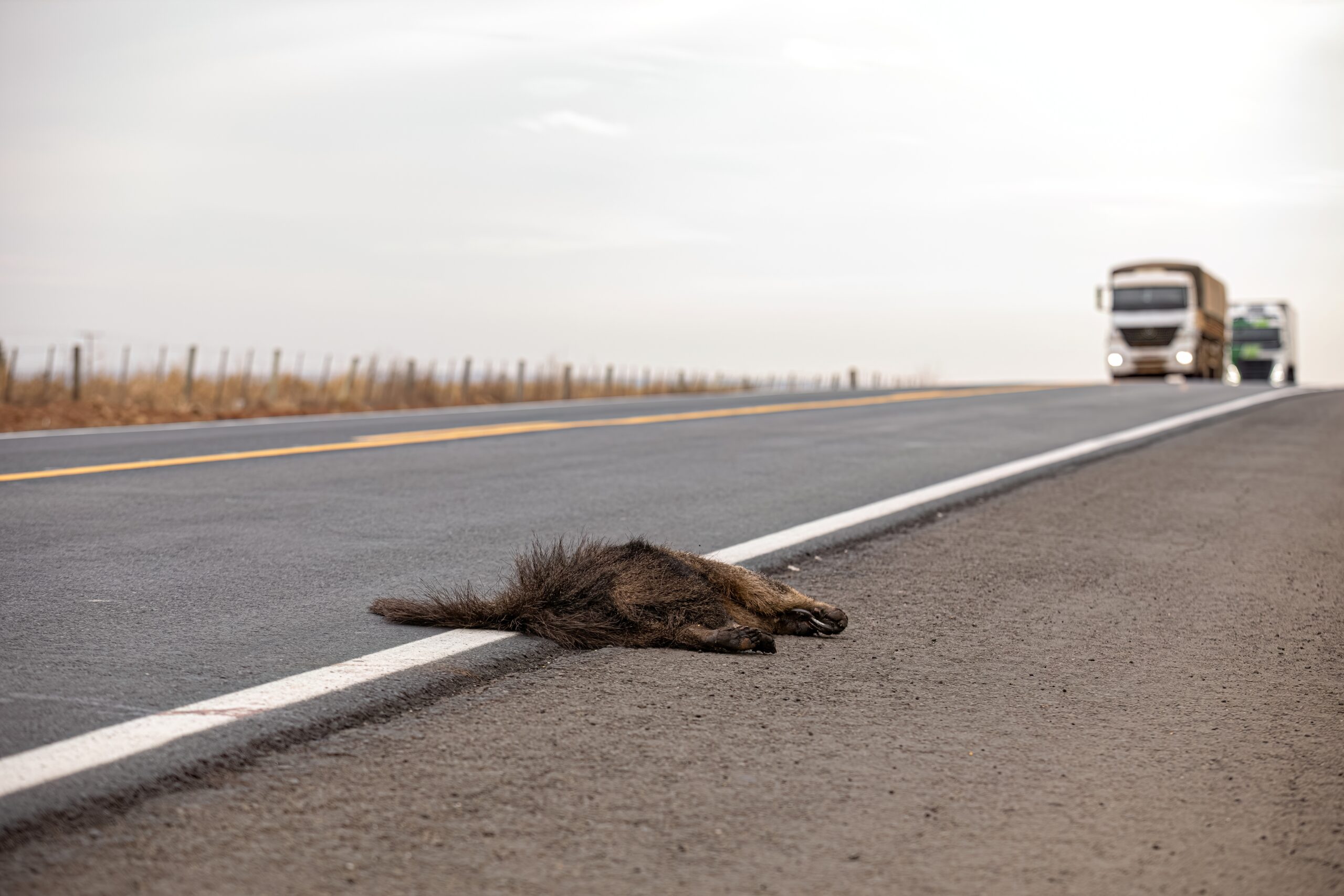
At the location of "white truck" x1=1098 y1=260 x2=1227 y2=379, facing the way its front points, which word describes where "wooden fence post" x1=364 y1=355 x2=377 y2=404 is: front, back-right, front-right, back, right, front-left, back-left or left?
front-right

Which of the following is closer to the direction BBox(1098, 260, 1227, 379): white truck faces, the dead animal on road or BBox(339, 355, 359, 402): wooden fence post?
the dead animal on road

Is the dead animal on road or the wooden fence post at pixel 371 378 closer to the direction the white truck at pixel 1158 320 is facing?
the dead animal on road

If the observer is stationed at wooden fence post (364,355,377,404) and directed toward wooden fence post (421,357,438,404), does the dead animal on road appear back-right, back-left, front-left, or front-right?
back-right

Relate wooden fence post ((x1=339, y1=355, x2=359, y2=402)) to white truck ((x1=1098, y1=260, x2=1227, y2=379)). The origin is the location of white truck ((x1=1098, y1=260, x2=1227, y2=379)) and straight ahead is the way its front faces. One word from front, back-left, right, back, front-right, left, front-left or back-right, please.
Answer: front-right

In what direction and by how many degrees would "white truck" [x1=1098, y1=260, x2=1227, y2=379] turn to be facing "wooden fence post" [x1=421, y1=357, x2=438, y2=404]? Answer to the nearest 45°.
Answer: approximately 45° to its right

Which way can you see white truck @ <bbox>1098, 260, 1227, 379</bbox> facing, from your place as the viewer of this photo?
facing the viewer

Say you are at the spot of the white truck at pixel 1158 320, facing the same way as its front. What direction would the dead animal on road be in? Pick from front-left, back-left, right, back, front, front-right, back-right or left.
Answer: front
